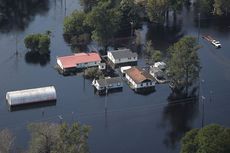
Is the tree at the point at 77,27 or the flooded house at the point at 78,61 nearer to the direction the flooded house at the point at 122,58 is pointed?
the flooded house

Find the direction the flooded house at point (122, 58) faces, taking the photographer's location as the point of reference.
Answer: facing the viewer

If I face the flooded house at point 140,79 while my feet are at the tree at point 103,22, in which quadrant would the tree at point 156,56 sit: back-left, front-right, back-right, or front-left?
front-left

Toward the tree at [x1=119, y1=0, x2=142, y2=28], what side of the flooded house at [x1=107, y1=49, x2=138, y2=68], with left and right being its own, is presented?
back

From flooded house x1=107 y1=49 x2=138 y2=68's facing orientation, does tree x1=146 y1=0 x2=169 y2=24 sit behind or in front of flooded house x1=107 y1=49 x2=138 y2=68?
behind

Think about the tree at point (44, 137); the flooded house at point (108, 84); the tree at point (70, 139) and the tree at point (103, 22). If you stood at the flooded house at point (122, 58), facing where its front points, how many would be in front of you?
3

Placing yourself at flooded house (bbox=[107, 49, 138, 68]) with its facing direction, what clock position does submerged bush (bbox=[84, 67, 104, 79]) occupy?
The submerged bush is roughly at 1 o'clock from the flooded house.

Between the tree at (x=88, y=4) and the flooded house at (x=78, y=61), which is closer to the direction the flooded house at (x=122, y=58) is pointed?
the flooded house

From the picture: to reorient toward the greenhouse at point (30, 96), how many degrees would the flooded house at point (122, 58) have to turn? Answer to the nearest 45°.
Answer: approximately 45° to its right

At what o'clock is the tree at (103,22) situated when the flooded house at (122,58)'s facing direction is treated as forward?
The tree is roughly at 5 o'clock from the flooded house.

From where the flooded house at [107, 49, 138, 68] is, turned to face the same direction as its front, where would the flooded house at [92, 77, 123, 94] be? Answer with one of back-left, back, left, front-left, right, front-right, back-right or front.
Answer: front

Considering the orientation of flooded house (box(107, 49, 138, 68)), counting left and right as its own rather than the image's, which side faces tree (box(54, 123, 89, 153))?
front

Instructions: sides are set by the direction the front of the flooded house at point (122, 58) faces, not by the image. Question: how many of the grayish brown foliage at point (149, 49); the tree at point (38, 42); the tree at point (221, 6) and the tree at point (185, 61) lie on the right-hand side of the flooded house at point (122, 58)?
1

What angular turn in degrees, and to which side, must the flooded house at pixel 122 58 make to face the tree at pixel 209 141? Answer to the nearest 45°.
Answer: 0° — it already faces it

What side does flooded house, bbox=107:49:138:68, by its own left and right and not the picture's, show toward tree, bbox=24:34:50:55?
right
